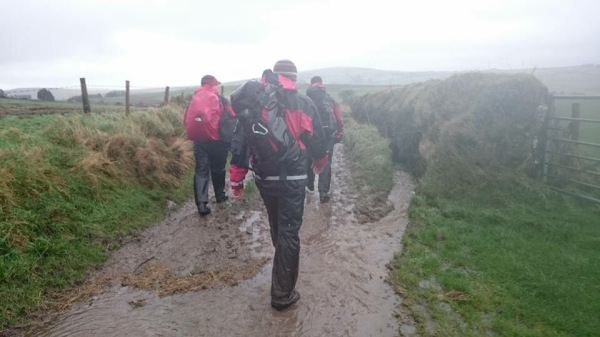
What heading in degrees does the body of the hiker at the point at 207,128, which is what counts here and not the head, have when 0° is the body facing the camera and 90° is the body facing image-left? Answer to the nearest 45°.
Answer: approximately 225°

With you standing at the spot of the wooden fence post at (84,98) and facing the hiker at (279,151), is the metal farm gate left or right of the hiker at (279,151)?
left

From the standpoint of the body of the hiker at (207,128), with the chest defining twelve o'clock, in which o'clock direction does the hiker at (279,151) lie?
the hiker at (279,151) is roughly at 4 o'clock from the hiker at (207,128).

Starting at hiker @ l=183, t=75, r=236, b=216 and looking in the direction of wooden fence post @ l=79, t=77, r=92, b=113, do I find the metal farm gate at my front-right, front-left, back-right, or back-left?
back-right

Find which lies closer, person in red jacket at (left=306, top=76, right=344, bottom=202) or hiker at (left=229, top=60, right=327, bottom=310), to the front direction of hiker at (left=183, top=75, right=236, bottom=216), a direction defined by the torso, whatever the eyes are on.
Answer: the person in red jacket

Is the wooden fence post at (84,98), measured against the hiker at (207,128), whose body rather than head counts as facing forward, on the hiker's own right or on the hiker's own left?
on the hiker's own left
